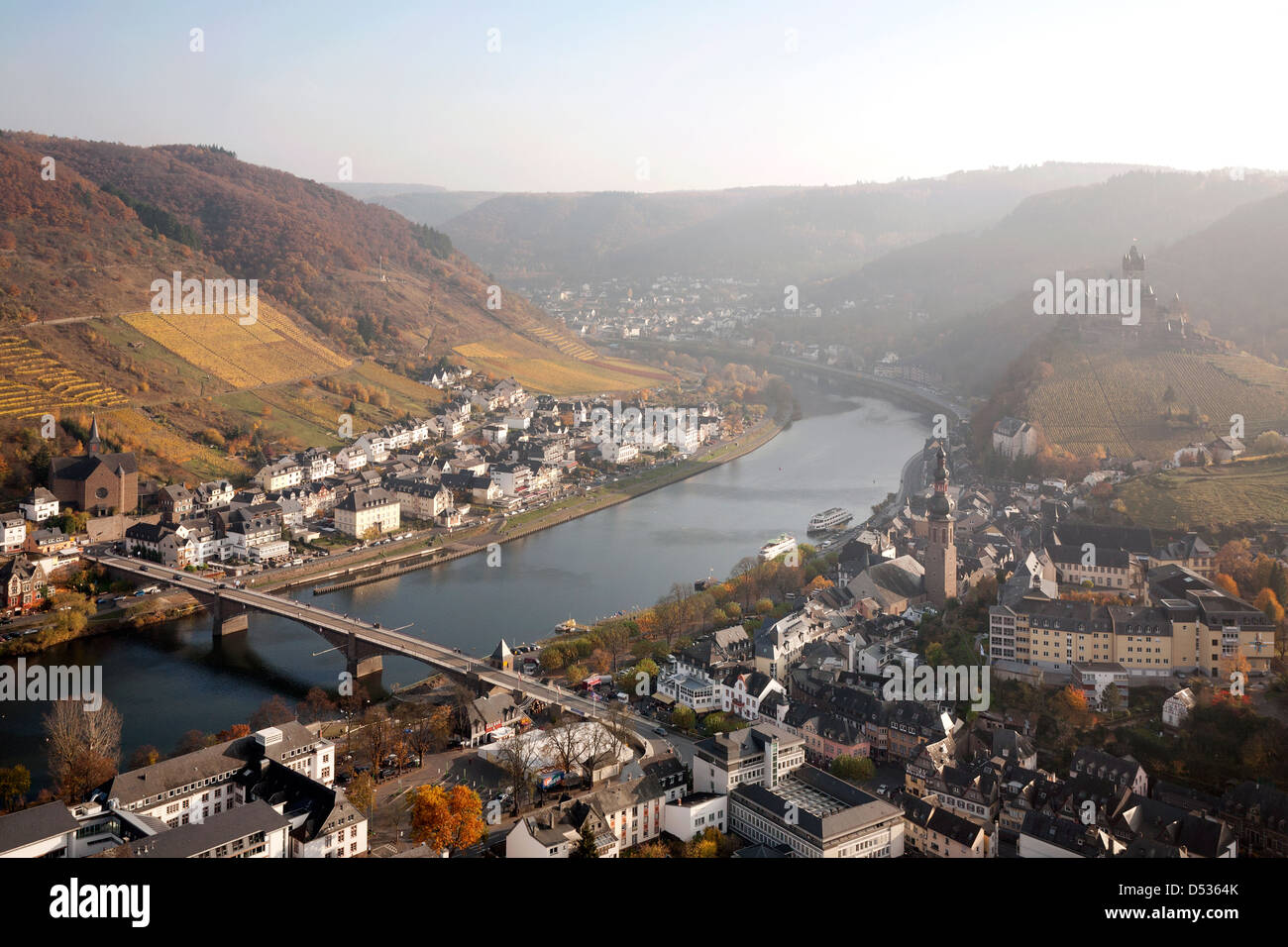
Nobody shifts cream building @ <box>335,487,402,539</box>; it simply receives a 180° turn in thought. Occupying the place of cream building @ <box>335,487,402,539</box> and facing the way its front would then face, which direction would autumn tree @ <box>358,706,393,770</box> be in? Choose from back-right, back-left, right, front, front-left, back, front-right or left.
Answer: back-left

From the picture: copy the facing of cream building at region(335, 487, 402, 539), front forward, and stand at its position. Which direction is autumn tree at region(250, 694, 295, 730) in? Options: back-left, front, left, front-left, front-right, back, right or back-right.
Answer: front-right

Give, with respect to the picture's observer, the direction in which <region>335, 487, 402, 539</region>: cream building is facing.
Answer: facing the viewer and to the right of the viewer

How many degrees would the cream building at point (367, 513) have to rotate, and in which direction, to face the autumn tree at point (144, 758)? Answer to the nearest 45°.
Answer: approximately 45° to its right
